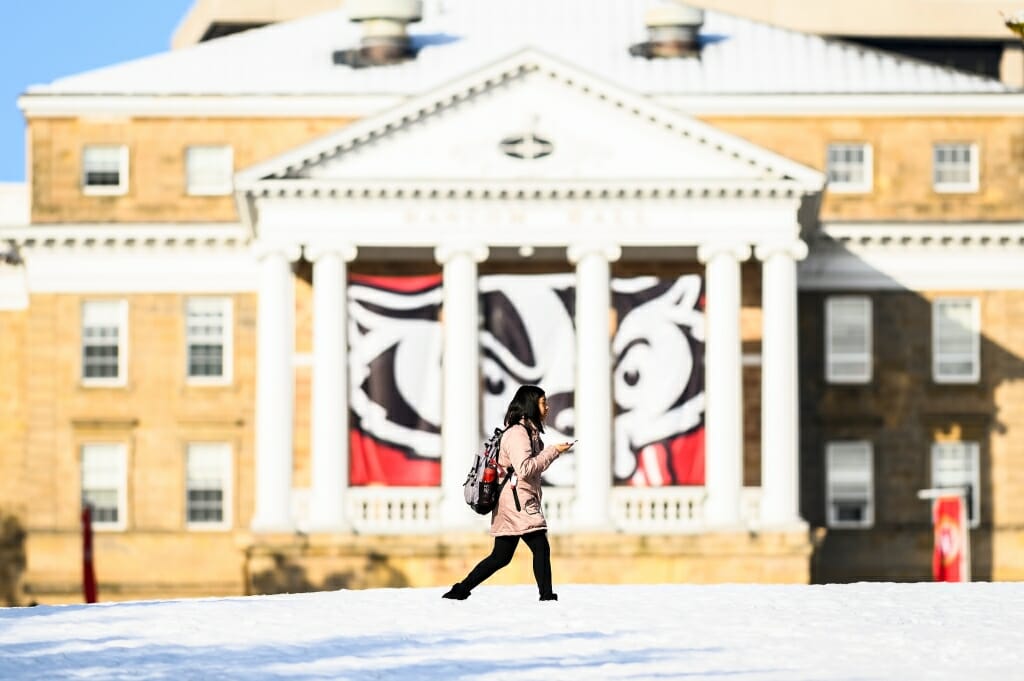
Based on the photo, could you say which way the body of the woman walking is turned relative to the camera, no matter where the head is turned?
to the viewer's right

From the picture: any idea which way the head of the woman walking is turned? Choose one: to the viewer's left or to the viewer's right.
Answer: to the viewer's right
